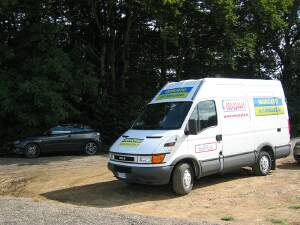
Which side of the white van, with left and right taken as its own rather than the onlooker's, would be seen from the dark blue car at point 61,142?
right

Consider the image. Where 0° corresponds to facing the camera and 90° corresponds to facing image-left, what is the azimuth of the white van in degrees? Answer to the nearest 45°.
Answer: approximately 45°

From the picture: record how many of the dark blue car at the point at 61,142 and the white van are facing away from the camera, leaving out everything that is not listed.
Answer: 0

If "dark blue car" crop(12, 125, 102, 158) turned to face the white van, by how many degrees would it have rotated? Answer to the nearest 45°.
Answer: approximately 90° to its left

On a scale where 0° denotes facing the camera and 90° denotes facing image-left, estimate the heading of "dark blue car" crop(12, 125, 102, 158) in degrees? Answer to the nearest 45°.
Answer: approximately 90°
